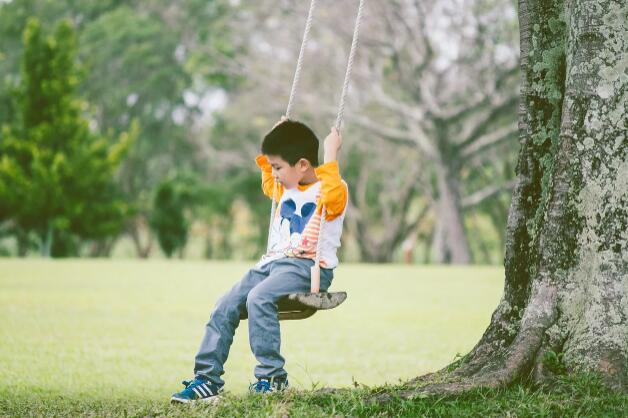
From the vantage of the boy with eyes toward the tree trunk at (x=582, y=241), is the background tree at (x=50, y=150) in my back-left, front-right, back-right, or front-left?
back-left

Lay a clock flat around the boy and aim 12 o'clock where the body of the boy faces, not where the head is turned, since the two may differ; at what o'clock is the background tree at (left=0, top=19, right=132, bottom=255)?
The background tree is roughly at 4 o'clock from the boy.

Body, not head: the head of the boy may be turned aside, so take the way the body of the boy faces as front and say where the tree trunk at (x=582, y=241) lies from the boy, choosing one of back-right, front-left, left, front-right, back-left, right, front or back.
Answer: back-left

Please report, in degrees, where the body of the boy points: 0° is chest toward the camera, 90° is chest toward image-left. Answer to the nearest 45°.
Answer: approximately 45°
